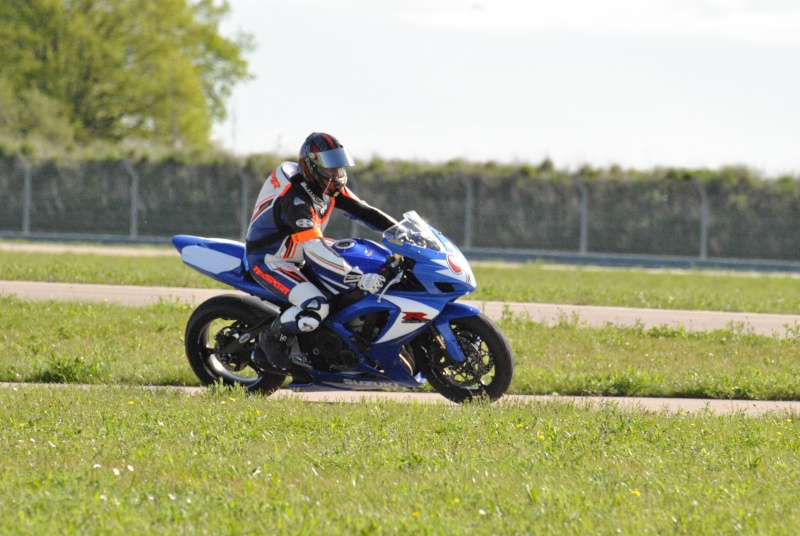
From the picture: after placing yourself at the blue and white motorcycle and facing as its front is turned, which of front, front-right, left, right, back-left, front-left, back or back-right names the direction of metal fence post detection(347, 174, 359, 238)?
left

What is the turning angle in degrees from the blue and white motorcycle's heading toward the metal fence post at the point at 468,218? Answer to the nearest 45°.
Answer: approximately 90° to its left

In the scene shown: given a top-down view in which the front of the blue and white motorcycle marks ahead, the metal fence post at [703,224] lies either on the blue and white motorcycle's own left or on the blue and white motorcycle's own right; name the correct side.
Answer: on the blue and white motorcycle's own left

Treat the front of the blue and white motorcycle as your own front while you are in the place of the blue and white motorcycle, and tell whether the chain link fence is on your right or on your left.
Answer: on your left

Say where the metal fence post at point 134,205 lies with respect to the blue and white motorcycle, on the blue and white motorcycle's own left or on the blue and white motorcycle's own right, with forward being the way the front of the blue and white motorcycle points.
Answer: on the blue and white motorcycle's own left

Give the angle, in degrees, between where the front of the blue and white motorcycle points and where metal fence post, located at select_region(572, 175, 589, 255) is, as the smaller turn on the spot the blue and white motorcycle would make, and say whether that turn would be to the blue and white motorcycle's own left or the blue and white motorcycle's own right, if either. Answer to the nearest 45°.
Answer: approximately 90° to the blue and white motorcycle's own left

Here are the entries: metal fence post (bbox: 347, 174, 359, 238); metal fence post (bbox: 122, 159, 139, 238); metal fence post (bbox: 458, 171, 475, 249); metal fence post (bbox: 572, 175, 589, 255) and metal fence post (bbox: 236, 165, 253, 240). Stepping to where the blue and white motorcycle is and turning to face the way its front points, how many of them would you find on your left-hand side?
5

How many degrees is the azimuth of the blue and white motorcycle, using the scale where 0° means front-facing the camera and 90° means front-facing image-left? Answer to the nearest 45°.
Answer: approximately 270°

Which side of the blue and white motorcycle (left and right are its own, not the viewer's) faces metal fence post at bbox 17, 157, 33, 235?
left

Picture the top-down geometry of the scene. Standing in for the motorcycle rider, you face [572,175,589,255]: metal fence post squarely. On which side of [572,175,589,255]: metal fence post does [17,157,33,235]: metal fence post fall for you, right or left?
left
